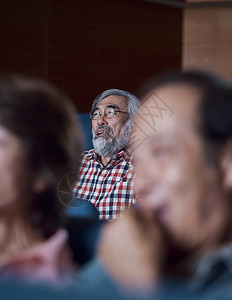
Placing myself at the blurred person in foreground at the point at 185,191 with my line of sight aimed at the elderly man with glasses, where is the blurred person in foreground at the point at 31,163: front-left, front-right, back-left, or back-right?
front-left

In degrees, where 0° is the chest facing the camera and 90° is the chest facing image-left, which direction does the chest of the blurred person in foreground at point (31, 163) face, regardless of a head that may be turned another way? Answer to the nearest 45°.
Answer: approximately 45°

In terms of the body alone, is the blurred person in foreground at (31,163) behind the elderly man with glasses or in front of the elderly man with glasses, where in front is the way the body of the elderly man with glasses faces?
in front

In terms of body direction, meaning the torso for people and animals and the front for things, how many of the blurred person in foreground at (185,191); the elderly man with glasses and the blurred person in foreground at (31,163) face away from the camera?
0

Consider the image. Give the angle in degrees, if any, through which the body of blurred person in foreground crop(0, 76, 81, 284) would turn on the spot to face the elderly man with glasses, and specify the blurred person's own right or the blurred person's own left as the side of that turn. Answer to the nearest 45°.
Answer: approximately 135° to the blurred person's own right

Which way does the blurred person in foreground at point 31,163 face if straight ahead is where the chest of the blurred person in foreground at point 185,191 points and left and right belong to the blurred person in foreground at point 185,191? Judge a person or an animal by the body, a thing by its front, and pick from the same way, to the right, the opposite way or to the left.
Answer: the same way

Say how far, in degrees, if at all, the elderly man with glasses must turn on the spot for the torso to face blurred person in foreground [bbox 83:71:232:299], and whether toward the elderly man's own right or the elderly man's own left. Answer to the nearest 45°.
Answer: approximately 45° to the elderly man's own left

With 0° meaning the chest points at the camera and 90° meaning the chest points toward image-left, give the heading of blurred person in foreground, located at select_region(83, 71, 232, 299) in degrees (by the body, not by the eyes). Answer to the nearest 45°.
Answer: approximately 45°

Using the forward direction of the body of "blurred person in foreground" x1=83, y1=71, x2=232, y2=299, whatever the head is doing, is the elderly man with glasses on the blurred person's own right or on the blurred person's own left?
on the blurred person's own right

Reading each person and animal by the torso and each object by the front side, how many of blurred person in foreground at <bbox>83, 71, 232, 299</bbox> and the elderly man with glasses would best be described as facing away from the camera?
0

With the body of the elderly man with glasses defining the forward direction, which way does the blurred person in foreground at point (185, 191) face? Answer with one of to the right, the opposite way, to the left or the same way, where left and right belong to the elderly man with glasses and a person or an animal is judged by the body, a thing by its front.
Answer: the same way

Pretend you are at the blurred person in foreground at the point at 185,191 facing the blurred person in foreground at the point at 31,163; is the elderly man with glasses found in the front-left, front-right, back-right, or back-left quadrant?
front-right

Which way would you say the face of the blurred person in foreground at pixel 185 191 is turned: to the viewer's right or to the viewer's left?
to the viewer's left
